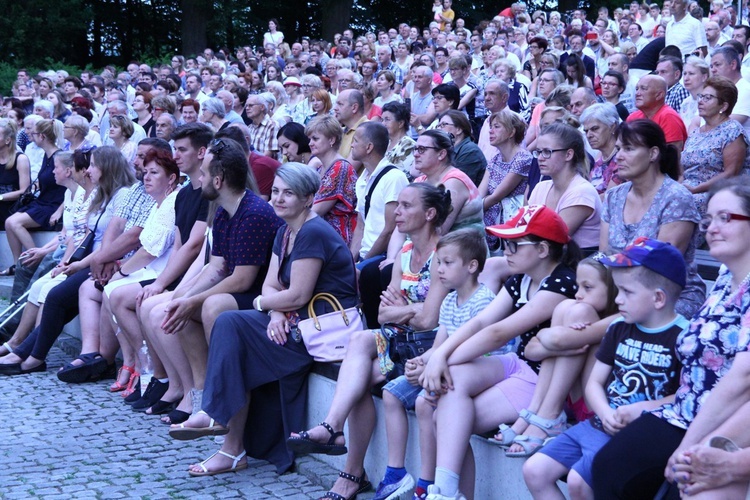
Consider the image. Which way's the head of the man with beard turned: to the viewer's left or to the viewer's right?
to the viewer's left

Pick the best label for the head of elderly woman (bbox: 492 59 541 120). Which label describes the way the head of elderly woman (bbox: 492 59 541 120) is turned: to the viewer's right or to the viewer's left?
to the viewer's left

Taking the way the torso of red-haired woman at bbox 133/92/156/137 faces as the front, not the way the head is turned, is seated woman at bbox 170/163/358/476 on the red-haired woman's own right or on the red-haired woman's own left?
on the red-haired woman's own left

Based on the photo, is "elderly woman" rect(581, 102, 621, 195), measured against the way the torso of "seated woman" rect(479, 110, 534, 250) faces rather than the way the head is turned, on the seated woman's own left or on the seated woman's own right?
on the seated woman's own left

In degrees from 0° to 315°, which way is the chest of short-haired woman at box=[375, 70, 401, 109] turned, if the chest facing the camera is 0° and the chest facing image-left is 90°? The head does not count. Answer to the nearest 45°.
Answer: approximately 45°

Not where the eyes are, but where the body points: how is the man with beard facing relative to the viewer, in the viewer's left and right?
facing to the left of the viewer

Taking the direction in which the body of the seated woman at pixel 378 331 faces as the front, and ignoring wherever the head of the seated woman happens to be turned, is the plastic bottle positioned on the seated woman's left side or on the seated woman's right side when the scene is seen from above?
on the seated woman's right side
